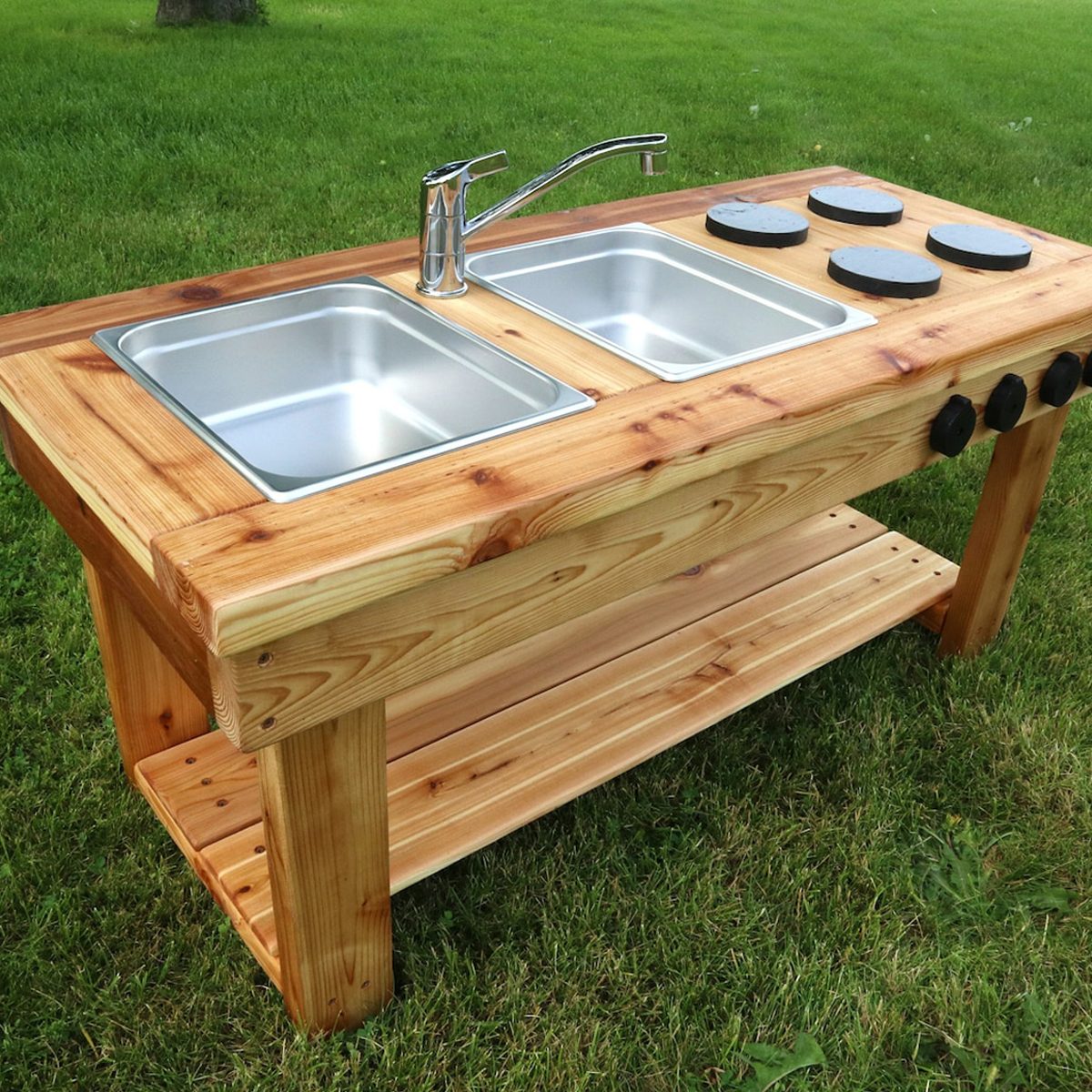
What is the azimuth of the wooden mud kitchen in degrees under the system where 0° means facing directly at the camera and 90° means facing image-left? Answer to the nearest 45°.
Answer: approximately 315°
